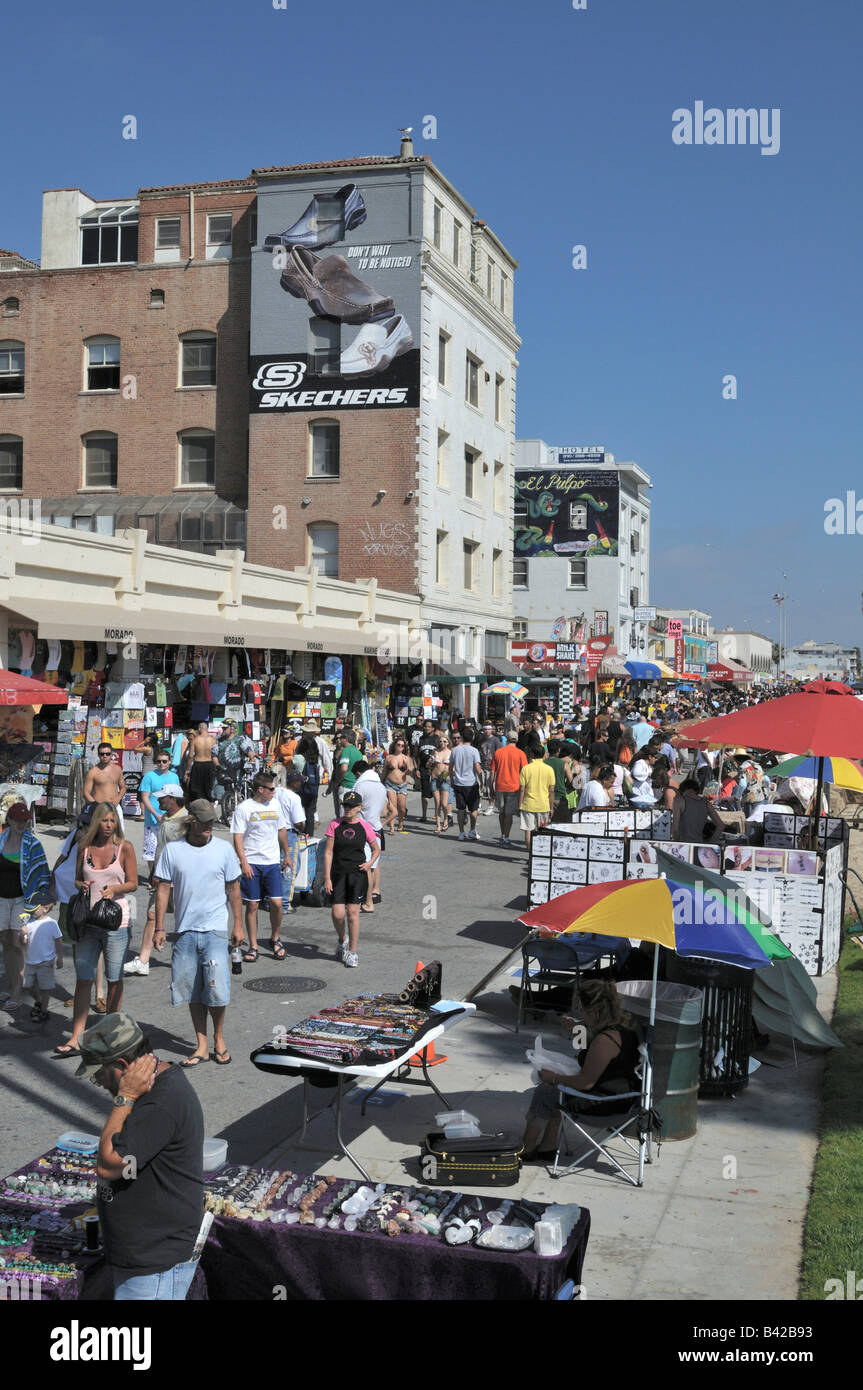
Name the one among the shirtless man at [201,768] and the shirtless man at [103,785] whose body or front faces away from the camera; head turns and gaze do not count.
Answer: the shirtless man at [201,768]

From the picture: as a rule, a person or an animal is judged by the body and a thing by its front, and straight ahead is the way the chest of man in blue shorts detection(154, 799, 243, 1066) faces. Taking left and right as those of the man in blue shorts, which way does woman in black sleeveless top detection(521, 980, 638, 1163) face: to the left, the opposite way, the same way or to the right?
to the right

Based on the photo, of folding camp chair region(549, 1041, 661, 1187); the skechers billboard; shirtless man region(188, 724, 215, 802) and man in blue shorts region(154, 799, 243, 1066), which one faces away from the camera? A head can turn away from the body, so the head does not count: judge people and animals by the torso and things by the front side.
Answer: the shirtless man

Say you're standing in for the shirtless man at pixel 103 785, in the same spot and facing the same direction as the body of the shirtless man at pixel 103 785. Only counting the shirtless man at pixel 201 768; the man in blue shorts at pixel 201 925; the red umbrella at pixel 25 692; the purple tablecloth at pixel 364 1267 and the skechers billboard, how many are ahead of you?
2

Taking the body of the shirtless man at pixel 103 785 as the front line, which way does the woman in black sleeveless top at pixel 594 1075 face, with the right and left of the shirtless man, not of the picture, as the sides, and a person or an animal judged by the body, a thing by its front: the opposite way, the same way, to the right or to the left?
to the right

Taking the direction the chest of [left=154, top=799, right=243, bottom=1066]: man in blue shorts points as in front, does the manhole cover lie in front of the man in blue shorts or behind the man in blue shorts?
behind

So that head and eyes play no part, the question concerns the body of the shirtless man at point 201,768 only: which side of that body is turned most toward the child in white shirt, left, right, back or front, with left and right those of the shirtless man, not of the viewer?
back

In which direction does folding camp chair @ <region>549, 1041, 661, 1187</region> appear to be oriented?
to the viewer's left

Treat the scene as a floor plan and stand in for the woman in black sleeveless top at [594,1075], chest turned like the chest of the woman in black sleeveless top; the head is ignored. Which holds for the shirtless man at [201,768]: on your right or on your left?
on your right

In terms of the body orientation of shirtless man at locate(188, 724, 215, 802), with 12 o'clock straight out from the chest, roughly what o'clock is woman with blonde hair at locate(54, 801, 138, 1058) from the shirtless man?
The woman with blonde hair is roughly at 6 o'clock from the shirtless man.
